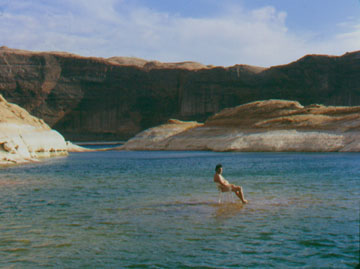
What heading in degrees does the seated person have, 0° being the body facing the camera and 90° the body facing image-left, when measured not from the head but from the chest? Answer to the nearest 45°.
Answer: approximately 270°

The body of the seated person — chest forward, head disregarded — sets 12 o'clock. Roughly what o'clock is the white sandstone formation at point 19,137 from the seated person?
The white sandstone formation is roughly at 8 o'clock from the seated person.
